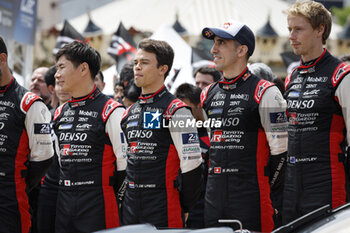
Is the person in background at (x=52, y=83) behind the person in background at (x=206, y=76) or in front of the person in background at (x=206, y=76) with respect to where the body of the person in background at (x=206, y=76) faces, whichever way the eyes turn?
in front

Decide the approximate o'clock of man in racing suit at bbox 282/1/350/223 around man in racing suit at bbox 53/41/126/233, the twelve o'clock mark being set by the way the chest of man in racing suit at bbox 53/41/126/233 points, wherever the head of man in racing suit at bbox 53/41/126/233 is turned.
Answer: man in racing suit at bbox 282/1/350/223 is roughly at 8 o'clock from man in racing suit at bbox 53/41/126/233.

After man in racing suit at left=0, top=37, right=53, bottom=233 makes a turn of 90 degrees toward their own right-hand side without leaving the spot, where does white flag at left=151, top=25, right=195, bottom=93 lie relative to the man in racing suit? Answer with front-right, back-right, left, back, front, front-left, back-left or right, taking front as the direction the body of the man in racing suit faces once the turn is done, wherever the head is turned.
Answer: right

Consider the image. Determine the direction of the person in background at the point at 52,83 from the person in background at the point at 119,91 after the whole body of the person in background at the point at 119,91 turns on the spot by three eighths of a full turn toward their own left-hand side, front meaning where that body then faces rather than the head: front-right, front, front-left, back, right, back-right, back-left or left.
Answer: back

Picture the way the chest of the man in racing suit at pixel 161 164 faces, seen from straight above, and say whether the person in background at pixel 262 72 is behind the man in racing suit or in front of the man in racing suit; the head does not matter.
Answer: behind

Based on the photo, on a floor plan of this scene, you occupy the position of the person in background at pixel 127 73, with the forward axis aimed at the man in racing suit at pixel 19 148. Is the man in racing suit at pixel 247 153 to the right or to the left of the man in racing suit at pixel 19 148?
left

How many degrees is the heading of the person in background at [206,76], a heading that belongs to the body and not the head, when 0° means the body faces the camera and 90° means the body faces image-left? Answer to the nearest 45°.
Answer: approximately 45°

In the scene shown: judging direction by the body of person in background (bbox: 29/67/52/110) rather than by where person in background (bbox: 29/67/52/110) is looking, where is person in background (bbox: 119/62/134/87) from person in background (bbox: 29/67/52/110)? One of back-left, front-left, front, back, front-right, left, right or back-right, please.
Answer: left

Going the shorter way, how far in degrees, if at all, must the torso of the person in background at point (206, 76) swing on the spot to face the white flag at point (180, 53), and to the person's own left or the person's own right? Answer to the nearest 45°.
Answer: approximately 135° to the person's own right

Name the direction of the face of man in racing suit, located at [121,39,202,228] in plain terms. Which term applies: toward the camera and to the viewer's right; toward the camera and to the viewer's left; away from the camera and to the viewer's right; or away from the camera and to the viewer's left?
toward the camera and to the viewer's left

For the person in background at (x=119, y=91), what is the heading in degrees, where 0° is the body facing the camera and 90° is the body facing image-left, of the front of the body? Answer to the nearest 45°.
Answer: approximately 45°

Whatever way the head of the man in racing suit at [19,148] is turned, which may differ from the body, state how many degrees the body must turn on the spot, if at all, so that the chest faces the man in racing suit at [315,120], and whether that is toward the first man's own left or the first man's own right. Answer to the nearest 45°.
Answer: approximately 90° to the first man's own left

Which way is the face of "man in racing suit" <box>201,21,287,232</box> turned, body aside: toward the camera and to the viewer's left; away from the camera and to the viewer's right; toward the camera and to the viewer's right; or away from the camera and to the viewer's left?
toward the camera and to the viewer's left
